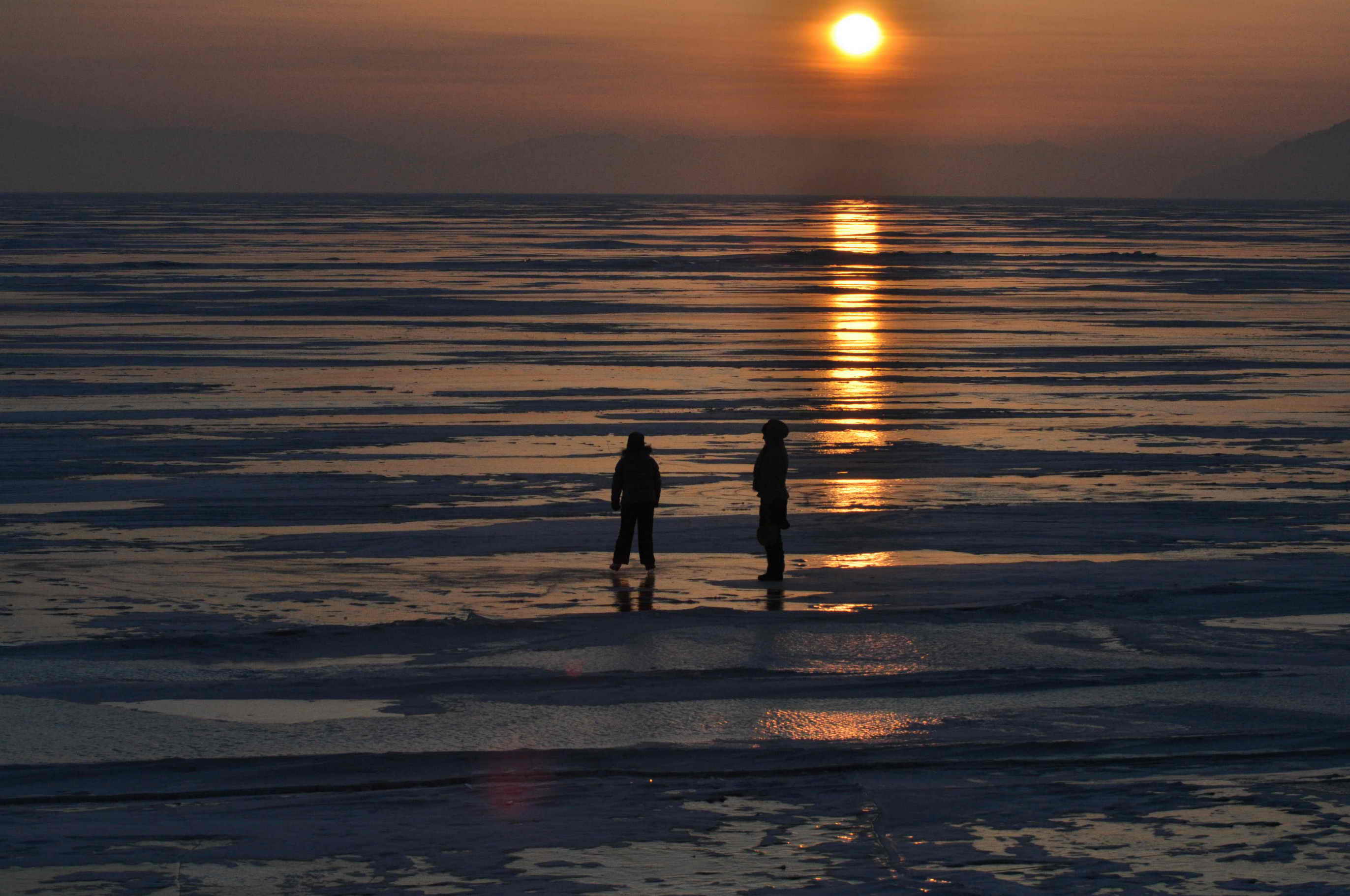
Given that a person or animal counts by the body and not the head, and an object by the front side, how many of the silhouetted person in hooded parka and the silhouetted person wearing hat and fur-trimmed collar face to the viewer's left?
1
